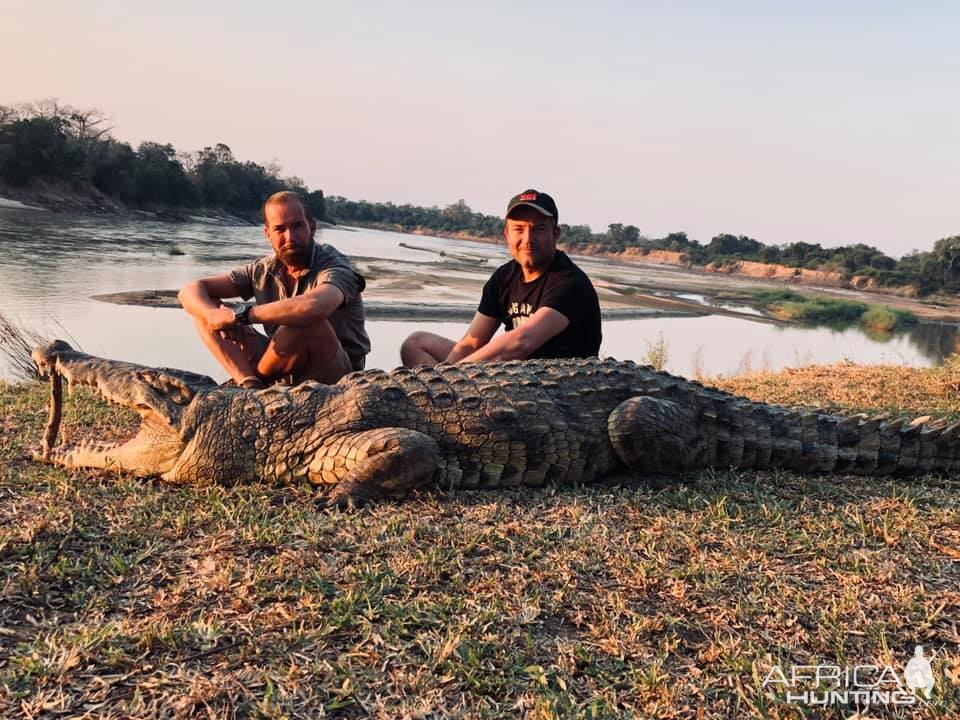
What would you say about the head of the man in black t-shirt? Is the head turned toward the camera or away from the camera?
toward the camera

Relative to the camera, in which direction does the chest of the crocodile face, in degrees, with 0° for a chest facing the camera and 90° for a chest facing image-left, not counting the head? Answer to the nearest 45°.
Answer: approximately 90°

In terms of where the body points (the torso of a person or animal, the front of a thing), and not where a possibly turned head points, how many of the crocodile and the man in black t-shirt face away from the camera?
0

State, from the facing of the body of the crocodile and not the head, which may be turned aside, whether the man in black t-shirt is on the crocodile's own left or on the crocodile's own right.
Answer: on the crocodile's own right

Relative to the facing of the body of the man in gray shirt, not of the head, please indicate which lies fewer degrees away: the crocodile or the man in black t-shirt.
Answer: the crocodile

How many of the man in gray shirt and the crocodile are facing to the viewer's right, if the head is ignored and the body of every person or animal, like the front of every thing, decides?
0

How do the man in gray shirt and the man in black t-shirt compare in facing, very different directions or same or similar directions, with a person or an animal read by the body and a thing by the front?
same or similar directions

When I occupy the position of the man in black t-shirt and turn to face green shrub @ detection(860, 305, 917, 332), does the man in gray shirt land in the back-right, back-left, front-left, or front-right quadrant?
back-left

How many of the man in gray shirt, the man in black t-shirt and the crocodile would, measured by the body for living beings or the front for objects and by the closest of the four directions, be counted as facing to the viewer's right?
0

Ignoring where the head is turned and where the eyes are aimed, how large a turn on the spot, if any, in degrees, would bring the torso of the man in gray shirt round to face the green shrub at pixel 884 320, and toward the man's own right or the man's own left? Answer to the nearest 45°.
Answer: approximately 180°

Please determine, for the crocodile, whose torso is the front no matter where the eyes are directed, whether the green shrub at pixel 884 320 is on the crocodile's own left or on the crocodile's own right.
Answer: on the crocodile's own right

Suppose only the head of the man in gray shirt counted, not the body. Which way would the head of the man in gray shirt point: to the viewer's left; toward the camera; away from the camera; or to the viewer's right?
toward the camera
